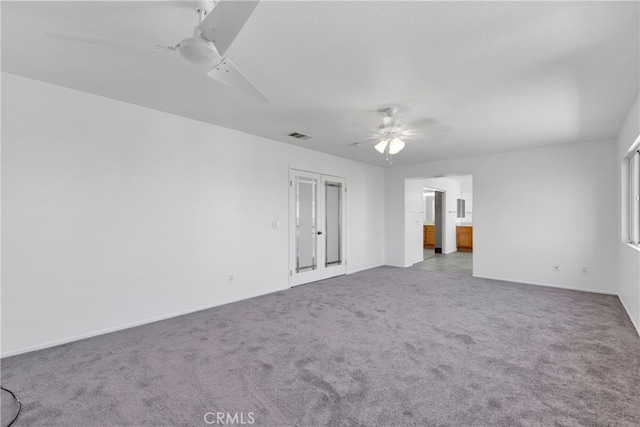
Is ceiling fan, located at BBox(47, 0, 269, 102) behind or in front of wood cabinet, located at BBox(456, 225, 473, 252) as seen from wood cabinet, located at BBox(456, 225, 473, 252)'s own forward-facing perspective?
in front

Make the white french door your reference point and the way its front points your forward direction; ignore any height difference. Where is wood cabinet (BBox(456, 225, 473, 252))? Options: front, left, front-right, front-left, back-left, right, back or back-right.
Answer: left

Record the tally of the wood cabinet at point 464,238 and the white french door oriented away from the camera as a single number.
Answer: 0

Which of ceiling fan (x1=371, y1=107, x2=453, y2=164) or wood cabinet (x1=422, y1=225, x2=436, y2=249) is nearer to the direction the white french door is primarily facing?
the ceiling fan

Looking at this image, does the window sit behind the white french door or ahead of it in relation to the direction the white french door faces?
ahead

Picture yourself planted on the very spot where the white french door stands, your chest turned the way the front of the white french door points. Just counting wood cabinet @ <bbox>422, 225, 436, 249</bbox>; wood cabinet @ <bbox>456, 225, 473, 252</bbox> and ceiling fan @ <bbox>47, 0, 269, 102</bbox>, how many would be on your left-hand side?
2

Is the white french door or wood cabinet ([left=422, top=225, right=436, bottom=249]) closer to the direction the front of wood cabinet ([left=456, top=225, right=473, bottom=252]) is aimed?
the white french door

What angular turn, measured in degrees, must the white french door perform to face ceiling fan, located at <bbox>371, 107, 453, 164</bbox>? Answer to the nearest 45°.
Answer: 0° — it already faces it

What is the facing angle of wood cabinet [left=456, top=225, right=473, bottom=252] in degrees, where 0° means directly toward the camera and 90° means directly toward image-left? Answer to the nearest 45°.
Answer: approximately 0°

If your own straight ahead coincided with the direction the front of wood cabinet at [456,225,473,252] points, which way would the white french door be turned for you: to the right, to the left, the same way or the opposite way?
to the left

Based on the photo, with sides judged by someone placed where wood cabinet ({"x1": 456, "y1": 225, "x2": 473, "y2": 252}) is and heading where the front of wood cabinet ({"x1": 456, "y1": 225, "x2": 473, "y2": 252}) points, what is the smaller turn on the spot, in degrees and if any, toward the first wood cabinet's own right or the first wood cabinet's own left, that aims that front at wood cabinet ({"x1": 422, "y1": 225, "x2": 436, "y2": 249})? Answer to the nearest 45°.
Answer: approximately 90° to the first wood cabinet's own right

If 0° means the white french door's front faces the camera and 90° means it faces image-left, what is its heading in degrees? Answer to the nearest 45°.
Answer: approximately 315°
